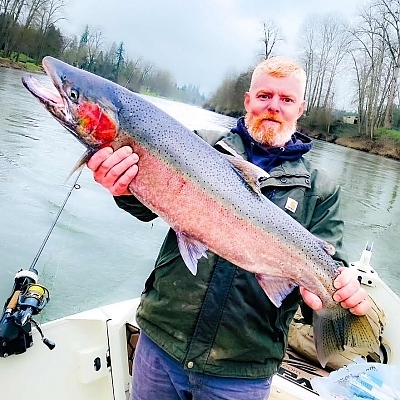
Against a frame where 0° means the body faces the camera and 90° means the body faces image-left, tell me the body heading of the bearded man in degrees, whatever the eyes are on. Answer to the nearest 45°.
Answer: approximately 0°
